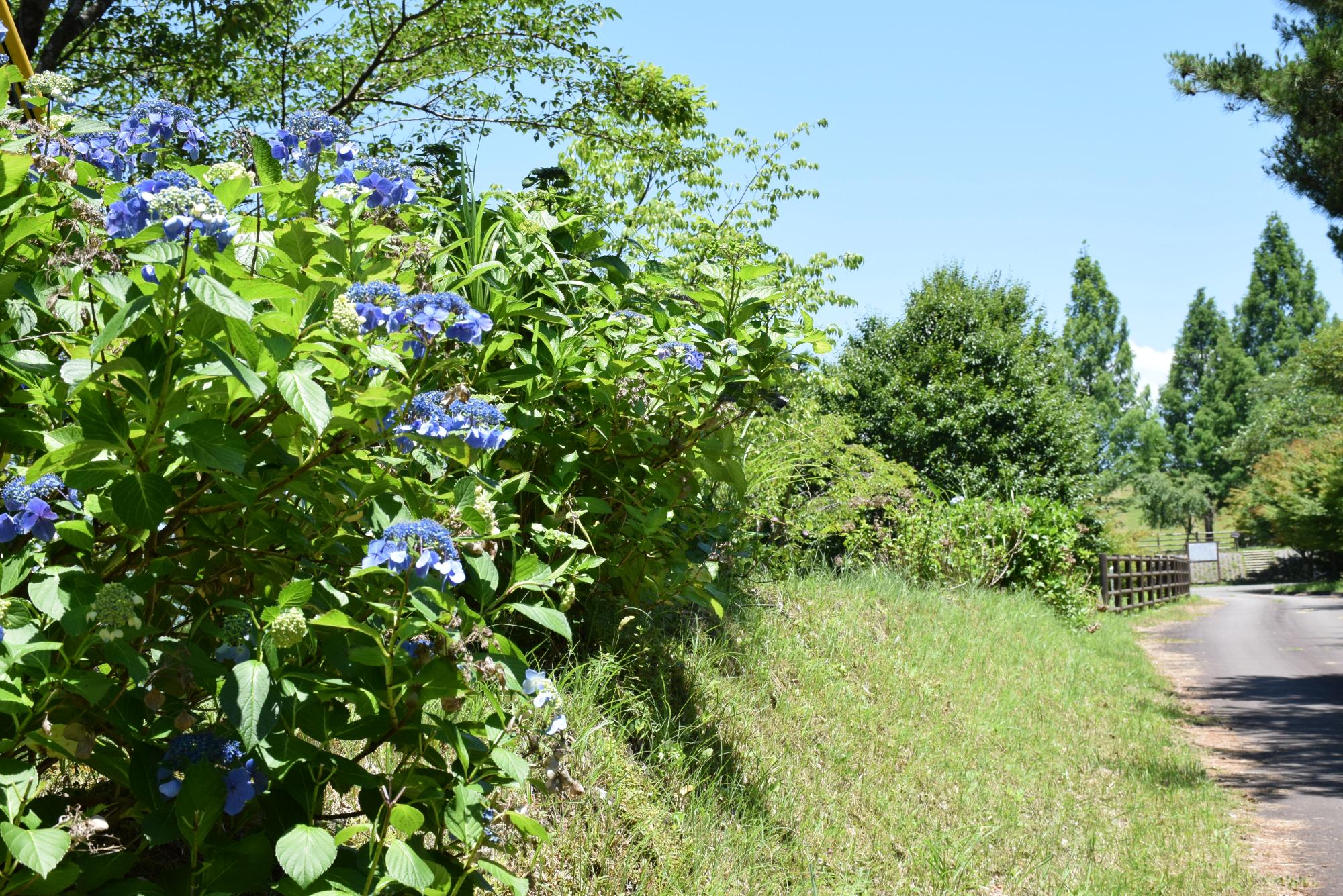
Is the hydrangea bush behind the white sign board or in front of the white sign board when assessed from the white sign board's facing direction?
in front

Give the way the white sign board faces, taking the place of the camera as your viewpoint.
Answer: facing the viewer

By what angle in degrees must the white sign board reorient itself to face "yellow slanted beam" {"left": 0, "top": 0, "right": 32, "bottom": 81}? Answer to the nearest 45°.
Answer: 0° — it already faces it

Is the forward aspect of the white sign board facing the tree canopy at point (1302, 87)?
yes

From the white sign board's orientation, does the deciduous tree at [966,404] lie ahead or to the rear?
ahead
